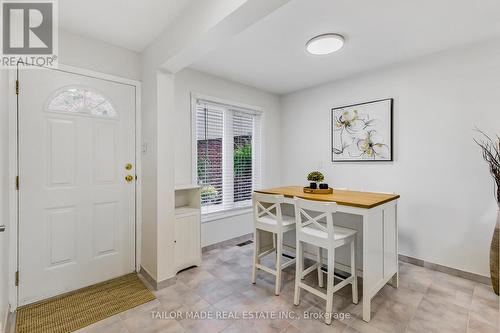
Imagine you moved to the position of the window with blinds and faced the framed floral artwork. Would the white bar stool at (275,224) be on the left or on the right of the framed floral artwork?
right

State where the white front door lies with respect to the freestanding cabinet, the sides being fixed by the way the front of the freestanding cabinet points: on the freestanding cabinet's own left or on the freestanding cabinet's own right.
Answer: on the freestanding cabinet's own right

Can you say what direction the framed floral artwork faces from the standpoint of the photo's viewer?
facing the viewer and to the left of the viewer

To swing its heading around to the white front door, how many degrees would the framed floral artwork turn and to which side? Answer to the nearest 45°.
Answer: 0° — it already faces it

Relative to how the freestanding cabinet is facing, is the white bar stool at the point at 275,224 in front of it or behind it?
in front

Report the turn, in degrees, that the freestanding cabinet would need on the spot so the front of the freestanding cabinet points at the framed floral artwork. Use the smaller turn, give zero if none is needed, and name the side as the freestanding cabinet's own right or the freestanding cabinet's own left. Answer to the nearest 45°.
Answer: approximately 45° to the freestanding cabinet's own left

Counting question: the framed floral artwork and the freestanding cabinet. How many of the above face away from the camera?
0

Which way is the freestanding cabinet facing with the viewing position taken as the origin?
facing the viewer and to the right of the viewer

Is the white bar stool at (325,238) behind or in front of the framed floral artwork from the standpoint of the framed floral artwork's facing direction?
in front
